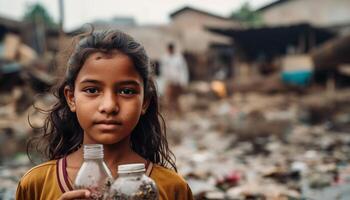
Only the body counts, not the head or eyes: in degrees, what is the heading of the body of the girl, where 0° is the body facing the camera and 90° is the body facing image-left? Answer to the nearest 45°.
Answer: approximately 0°

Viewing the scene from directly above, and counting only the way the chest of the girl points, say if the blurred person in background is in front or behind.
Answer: behind
